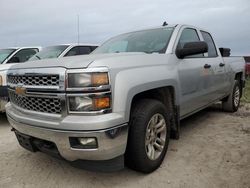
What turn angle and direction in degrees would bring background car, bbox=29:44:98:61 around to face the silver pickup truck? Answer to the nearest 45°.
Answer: approximately 45° to its left

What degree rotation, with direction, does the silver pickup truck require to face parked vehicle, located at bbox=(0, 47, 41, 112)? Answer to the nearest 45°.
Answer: approximately 90° to its right

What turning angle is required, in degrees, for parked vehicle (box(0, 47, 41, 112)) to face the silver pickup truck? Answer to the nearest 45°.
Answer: approximately 45° to its left

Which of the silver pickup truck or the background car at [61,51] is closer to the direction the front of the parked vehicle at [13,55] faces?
the silver pickup truck

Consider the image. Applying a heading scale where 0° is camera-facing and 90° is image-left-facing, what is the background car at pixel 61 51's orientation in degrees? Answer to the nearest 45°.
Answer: approximately 45°

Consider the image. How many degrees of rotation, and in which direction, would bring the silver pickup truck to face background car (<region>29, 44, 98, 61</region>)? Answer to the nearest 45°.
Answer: approximately 135° to its right

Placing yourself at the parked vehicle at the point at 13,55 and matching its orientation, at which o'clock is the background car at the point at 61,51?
The background car is roughly at 8 o'clock from the parked vehicle.

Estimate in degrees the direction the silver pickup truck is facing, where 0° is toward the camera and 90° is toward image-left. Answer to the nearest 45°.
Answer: approximately 45°

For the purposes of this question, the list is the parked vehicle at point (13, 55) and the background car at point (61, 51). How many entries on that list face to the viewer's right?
0

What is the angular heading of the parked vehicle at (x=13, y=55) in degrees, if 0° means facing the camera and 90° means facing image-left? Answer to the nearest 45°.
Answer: approximately 45°
